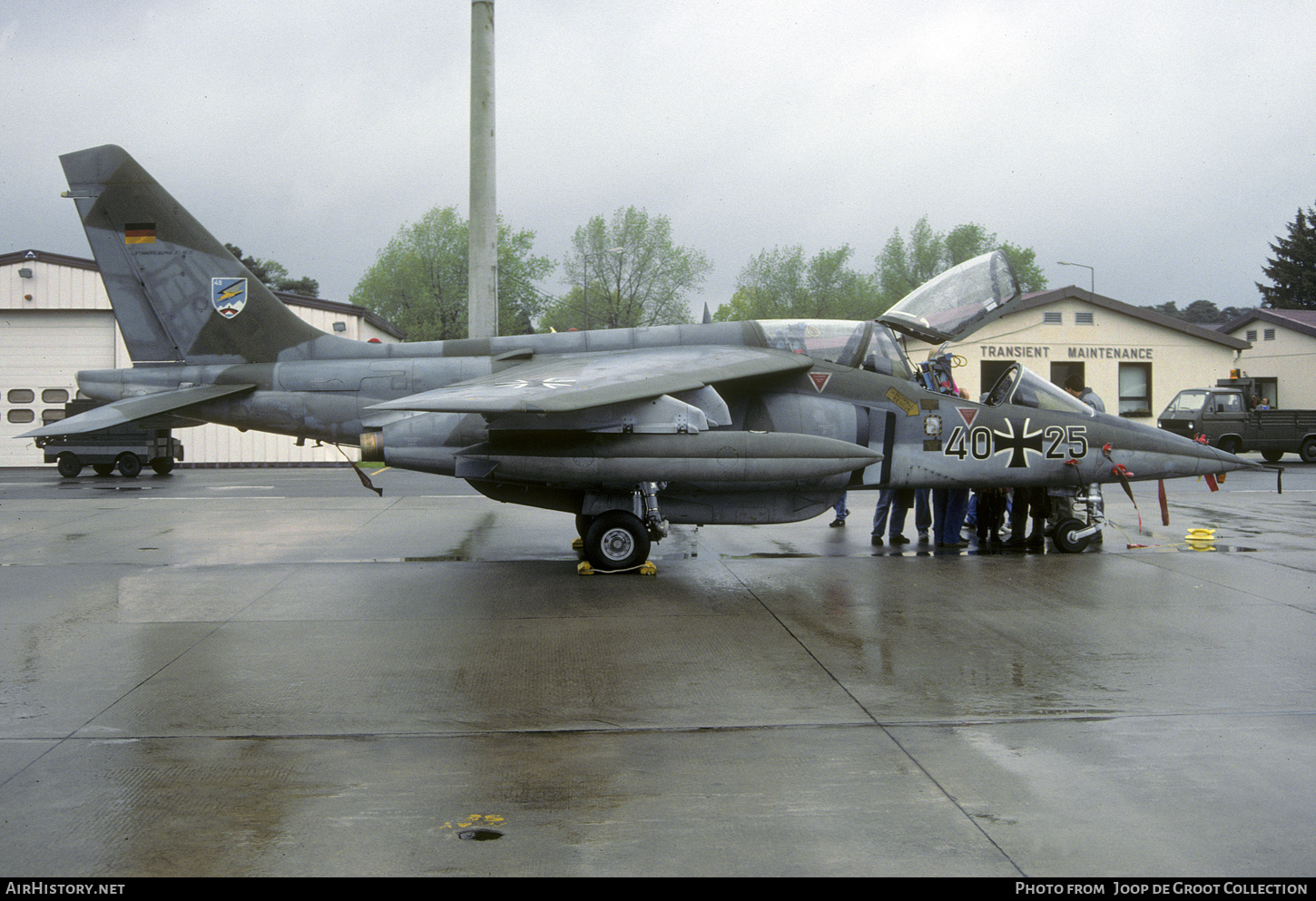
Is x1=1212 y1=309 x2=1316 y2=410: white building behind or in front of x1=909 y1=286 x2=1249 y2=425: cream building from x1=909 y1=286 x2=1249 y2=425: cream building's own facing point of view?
behind

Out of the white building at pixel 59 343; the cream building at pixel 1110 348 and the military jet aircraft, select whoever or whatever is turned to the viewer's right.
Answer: the military jet aircraft

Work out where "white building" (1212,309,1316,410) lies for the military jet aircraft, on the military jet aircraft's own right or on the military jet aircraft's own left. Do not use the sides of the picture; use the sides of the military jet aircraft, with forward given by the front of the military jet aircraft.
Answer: on the military jet aircraft's own left

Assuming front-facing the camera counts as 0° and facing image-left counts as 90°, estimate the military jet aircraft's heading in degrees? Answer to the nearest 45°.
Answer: approximately 270°

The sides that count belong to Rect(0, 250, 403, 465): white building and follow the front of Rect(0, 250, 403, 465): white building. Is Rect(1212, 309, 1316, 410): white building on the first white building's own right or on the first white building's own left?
on the first white building's own left

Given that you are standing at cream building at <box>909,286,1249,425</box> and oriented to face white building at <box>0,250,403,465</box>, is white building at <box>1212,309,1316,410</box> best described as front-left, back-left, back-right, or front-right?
back-right

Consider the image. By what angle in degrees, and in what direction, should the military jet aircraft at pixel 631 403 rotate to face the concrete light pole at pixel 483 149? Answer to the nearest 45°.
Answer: approximately 90° to its left

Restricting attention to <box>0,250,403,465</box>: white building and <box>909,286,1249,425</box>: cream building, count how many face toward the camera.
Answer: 2

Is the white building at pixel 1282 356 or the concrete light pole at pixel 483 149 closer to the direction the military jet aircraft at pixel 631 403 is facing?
the white building

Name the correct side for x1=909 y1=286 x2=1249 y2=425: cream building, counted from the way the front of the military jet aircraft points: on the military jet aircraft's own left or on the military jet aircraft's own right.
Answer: on the military jet aircraft's own left

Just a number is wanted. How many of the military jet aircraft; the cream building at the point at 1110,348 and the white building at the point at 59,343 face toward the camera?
2
